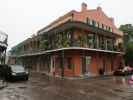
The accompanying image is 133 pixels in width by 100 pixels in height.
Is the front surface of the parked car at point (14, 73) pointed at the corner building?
no

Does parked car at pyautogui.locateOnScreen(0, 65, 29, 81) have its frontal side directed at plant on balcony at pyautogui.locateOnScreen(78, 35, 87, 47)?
no
